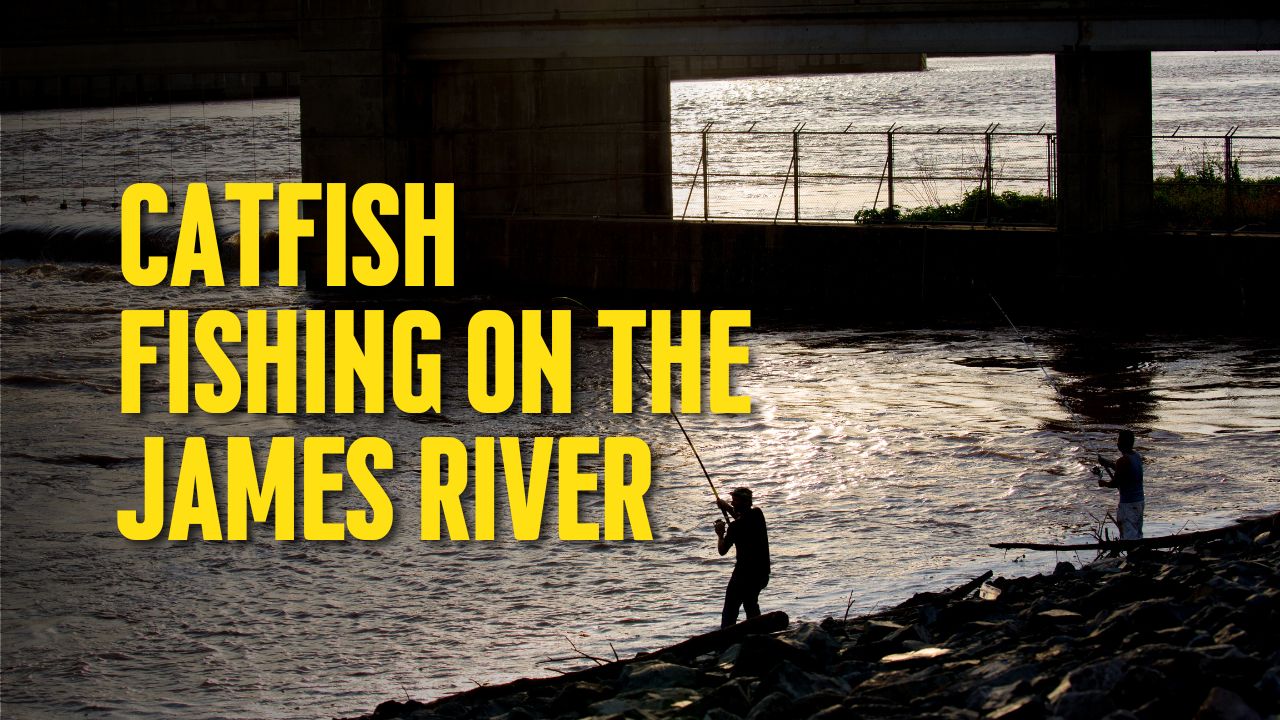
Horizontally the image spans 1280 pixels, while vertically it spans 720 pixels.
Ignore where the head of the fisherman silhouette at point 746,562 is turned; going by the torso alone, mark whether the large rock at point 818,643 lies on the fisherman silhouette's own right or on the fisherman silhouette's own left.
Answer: on the fisherman silhouette's own left

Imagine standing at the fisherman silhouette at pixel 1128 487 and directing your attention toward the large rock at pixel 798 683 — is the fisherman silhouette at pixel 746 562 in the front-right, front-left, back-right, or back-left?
front-right

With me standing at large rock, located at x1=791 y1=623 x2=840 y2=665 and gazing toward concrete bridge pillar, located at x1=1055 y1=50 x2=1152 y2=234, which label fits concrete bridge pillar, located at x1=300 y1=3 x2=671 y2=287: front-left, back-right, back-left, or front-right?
front-left

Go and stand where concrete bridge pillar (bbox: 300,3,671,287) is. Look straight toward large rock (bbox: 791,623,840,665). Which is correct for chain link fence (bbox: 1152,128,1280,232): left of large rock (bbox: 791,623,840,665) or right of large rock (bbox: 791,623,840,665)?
left

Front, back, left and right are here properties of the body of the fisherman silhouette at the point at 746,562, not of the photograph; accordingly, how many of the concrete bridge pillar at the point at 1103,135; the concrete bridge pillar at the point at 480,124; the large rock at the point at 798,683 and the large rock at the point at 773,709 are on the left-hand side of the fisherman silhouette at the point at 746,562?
2

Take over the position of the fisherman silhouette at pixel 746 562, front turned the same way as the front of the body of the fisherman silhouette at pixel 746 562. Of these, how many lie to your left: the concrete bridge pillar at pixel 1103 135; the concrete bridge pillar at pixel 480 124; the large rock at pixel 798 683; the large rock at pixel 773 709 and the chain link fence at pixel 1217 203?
2

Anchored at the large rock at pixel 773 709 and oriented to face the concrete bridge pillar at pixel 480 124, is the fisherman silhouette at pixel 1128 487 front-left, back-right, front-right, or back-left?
front-right

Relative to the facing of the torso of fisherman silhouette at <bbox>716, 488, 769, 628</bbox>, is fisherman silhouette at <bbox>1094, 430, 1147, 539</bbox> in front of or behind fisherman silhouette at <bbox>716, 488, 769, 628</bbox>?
behind

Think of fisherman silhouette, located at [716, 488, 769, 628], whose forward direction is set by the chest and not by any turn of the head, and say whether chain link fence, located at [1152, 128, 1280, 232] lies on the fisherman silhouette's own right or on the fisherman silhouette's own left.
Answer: on the fisherman silhouette's own right

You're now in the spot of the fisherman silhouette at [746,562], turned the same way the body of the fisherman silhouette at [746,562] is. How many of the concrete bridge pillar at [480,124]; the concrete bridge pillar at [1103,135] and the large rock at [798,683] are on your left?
1

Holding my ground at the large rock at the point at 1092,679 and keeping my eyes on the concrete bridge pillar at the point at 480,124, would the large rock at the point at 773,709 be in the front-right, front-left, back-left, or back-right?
front-left

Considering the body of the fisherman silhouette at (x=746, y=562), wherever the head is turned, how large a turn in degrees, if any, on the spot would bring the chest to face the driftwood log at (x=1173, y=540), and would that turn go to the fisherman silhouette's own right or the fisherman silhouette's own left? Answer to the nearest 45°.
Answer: approximately 180°

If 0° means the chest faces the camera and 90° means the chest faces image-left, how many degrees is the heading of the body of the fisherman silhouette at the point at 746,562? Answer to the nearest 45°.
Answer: approximately 90°

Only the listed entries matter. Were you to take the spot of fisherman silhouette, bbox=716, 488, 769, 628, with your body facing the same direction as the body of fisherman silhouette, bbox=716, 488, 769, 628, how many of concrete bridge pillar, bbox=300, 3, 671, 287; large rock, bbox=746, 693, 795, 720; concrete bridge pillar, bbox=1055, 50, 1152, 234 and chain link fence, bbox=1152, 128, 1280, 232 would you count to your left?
1

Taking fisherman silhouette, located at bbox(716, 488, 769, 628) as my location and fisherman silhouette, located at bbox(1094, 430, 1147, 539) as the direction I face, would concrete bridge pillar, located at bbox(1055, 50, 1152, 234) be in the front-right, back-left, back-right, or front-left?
front-left

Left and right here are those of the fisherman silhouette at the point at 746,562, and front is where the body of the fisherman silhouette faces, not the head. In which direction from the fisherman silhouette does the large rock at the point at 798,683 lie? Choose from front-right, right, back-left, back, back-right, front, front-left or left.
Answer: left
